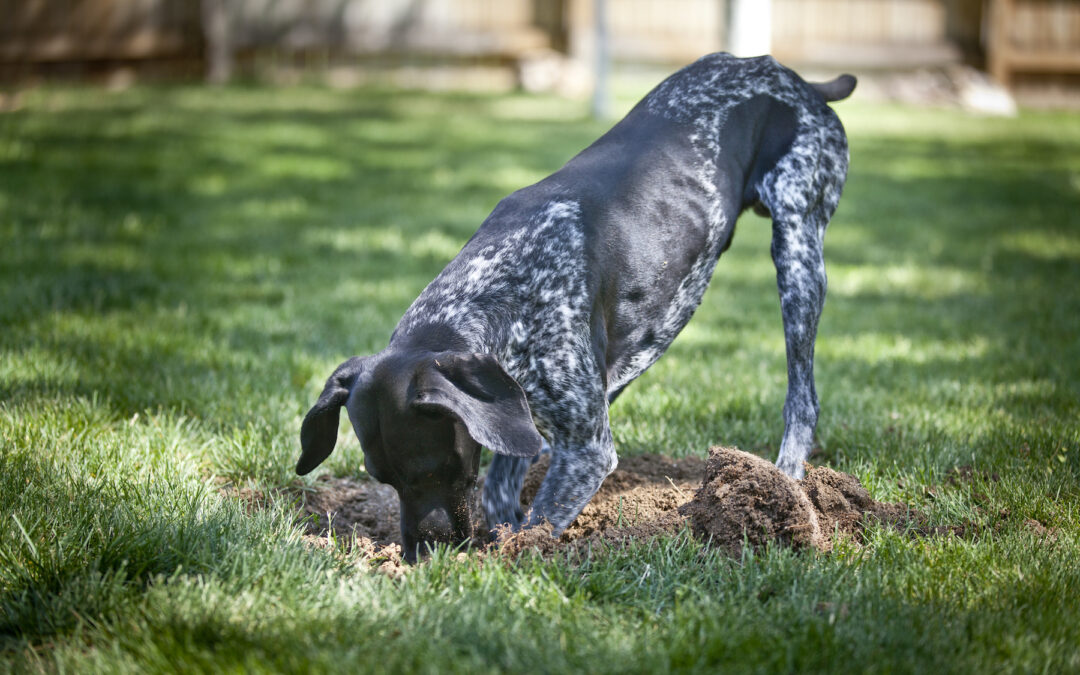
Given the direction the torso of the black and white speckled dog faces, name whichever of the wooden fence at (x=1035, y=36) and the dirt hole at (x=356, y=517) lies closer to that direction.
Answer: the dirt hole

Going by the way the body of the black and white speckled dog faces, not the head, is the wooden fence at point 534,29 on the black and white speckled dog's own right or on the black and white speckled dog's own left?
on the black and white speckled dog's own right

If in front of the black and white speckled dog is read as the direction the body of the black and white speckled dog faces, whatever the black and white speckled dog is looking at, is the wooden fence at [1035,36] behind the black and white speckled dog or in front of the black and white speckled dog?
behind

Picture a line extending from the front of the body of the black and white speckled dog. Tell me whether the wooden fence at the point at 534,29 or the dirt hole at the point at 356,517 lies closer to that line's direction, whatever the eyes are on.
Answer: the dirt hole

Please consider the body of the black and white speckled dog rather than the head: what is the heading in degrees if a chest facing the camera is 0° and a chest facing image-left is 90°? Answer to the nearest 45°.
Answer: approximately 45°
